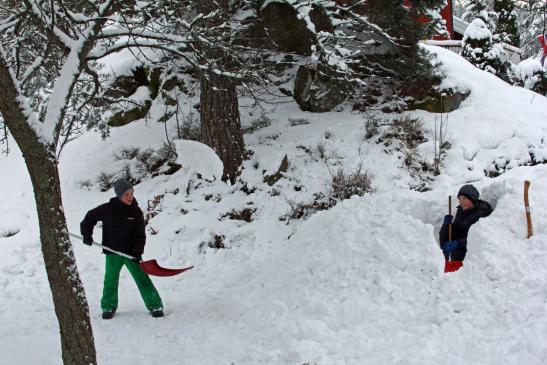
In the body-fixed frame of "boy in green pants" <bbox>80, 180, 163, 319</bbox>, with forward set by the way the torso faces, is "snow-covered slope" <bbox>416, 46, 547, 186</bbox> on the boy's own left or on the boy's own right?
on the boy's own left

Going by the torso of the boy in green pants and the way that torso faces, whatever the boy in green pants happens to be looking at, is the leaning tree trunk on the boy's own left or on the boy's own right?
on the boy's own right

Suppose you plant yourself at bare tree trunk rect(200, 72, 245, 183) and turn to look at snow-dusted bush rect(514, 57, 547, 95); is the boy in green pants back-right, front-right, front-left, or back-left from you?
back-right

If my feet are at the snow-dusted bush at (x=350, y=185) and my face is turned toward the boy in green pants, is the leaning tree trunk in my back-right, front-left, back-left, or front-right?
front-left

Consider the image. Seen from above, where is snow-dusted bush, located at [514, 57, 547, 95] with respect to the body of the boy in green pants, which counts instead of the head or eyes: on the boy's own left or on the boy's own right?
on the boy's own left

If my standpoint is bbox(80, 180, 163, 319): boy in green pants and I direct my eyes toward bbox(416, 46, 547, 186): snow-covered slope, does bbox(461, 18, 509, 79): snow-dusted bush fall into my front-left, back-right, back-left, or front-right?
front-left

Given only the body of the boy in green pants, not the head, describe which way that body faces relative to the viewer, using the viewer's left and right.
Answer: facing the viewer and to the right of the viewer

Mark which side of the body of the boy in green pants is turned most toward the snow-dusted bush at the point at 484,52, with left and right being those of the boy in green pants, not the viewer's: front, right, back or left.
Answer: left

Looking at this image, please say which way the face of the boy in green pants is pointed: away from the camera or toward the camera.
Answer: toward the camera

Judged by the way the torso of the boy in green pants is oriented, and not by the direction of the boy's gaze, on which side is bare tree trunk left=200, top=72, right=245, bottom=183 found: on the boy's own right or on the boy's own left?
on the boy's own left
